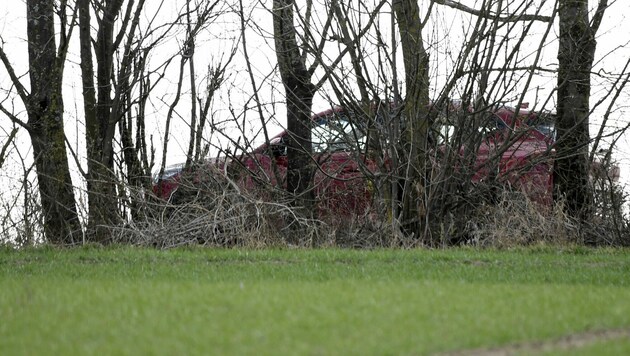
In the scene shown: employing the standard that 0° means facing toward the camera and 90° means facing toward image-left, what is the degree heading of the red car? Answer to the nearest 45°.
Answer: approximately 90°

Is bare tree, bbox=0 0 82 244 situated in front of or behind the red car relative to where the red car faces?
in front
